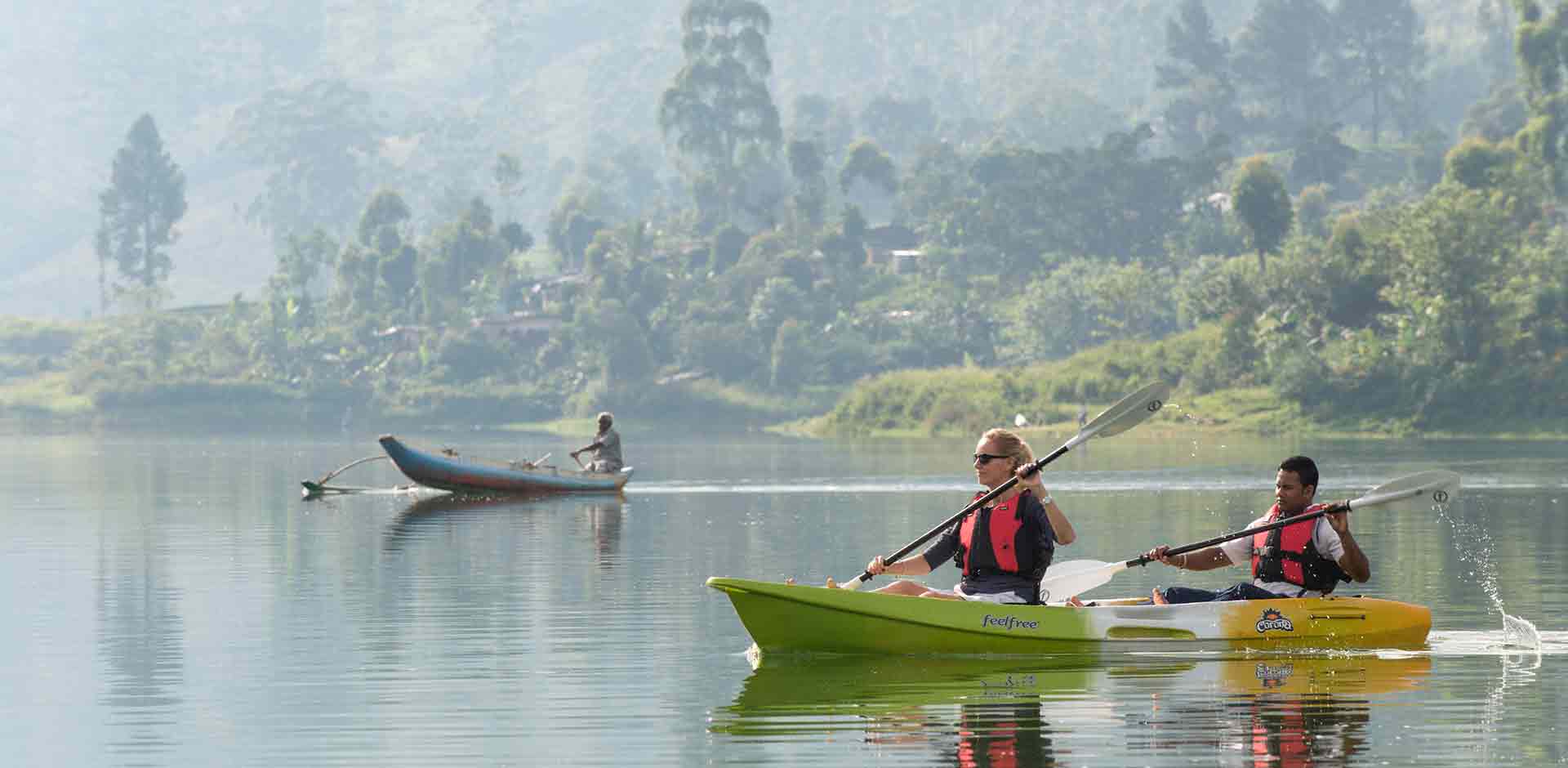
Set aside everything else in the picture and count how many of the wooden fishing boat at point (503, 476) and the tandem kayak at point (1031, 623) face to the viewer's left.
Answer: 2

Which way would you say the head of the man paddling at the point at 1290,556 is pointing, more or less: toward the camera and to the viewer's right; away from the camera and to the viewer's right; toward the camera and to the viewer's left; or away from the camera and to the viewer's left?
toward the camera and to the viewer's left

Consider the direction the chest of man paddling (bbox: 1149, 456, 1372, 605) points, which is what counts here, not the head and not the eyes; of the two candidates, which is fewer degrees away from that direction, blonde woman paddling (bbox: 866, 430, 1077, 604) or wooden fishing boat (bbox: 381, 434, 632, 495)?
the blonde woman paddling

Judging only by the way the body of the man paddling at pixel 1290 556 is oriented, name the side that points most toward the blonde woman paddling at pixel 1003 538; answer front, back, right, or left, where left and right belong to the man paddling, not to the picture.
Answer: front

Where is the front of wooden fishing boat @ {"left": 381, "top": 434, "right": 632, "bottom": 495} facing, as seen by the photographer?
facing to the left of the viewer

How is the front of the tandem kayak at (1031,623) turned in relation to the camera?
facing to the left of the viewer

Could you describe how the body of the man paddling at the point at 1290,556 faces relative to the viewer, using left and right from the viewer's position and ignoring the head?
facing the viewer and to the left of the viewer

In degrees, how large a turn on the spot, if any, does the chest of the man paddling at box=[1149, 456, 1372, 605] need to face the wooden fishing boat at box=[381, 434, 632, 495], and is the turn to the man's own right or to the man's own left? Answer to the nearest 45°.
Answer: approximately 90° to the man's own right
